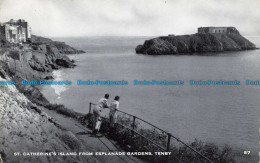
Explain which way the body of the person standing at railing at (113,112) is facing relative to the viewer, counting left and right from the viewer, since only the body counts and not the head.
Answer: facing away from the viewer and to the right of the viewer
